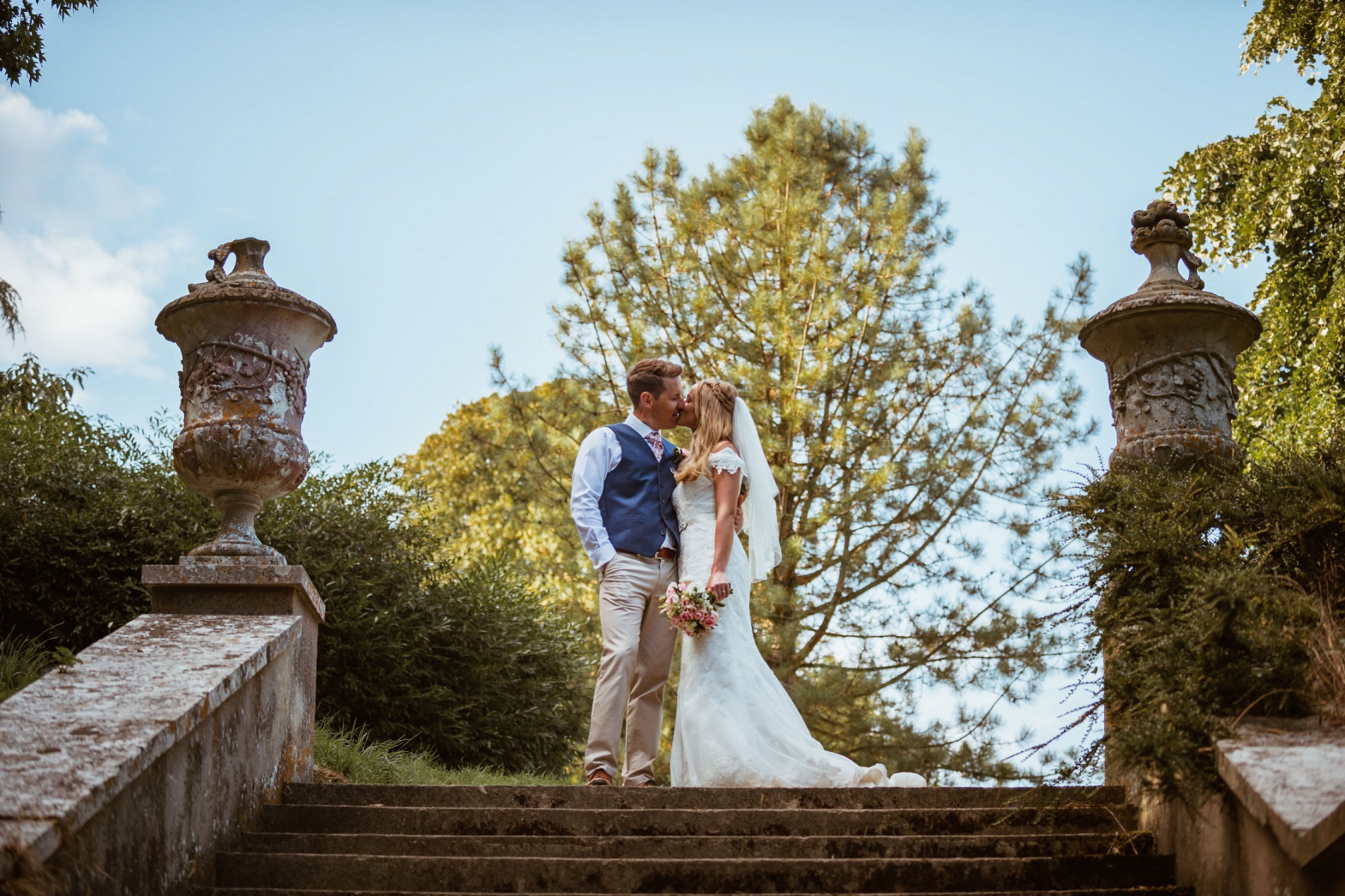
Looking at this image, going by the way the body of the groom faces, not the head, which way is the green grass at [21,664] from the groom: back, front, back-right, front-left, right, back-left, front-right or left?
back-right

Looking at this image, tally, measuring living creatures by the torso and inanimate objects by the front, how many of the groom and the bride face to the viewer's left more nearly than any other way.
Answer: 1

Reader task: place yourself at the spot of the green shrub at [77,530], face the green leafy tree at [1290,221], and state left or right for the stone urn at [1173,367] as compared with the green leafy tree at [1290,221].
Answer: right

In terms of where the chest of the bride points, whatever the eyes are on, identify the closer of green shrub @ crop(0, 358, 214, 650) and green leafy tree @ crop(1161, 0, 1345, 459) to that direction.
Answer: the green shrub

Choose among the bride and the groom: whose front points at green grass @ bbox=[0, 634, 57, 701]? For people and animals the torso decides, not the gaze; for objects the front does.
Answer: the bride

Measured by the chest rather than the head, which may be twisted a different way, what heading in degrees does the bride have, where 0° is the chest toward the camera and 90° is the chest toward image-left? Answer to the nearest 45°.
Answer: approximately 90°

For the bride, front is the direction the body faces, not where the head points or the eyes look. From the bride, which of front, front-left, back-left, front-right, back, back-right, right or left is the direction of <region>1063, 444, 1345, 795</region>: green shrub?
back-left

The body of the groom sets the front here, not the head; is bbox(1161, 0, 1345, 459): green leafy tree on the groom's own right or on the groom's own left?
on the groom's own left

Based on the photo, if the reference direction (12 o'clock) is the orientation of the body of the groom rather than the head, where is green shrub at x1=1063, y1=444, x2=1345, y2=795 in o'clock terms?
The green shrub is roughly at 12 o'clock from the groom.

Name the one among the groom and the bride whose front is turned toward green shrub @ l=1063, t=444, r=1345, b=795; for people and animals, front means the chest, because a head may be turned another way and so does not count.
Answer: the groom

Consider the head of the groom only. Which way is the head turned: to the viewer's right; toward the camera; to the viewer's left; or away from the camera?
to the viewer's right

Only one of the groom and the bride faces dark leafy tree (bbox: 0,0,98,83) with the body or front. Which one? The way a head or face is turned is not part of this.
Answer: the bride
